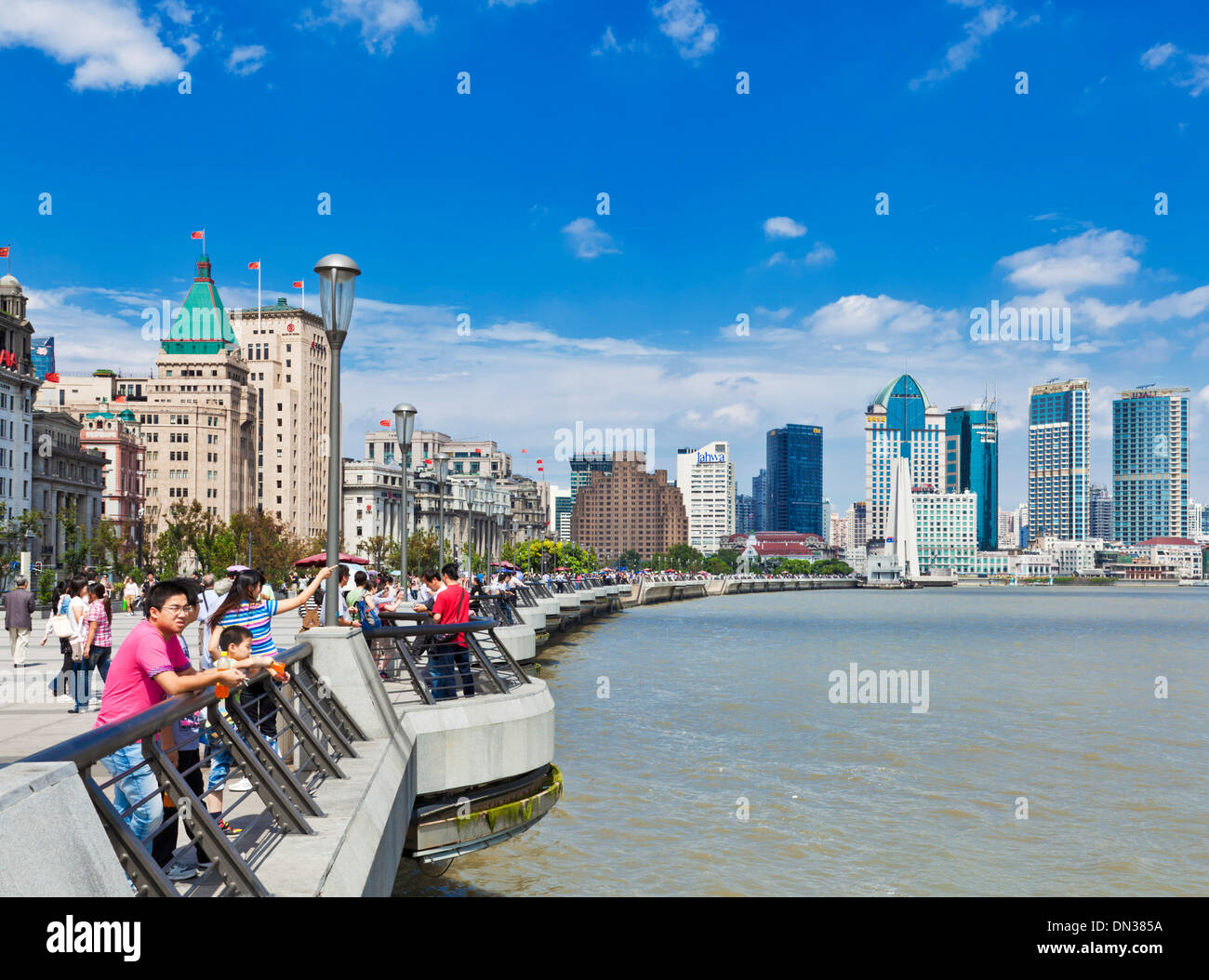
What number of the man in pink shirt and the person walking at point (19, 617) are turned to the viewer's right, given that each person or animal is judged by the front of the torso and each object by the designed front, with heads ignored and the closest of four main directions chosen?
1

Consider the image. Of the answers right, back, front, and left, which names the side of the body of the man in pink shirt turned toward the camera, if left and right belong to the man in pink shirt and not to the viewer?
right

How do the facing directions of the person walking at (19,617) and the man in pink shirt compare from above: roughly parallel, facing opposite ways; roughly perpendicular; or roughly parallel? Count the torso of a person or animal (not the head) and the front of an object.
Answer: roughly perpendicular

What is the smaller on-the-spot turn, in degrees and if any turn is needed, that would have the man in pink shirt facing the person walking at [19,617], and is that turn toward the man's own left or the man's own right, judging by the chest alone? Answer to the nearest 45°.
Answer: approximately 90° to the man's own left

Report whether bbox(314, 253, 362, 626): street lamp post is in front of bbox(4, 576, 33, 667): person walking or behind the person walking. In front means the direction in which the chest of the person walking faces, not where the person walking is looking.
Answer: behind

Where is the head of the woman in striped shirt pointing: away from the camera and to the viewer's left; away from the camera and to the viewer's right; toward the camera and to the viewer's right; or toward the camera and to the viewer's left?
away from the camera and to the viewer's right

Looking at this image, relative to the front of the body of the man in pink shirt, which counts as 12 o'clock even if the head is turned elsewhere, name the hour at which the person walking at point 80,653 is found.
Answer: The person walking is roughly at 9 o'clock from the man in pink shirt.
